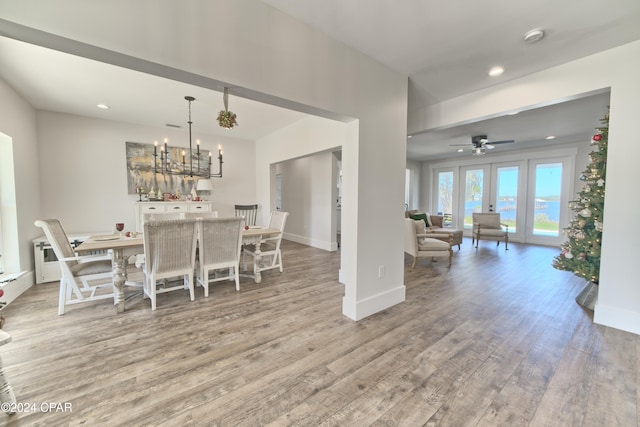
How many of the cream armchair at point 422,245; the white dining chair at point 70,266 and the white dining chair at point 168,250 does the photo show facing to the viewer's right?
2

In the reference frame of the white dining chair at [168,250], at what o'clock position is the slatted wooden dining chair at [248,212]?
The slatted wooden dining chair is roughly at 1 o'clock from the white dining chair.

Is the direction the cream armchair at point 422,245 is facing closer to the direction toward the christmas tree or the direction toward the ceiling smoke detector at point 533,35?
the christmas tree

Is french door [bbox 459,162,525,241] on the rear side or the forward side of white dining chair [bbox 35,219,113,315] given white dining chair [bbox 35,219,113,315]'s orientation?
on the forward side

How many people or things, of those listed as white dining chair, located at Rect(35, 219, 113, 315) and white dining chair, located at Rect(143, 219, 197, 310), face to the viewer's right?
1

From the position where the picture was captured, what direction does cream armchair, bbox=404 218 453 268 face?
facing to the right of the viewer

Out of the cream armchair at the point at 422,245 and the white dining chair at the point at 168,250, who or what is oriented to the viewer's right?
the cream armchair

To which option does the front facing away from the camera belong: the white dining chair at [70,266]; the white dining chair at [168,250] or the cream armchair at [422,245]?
the white dining chair at [168,250]

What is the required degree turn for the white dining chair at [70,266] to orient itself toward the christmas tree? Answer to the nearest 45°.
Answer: approximately 45° to its right

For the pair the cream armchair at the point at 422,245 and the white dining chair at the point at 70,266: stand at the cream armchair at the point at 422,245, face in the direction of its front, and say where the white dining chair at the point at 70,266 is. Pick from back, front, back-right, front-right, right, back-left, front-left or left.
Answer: back-right

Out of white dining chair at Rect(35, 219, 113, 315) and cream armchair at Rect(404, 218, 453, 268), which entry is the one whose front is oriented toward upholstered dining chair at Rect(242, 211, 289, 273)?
the white dining chair

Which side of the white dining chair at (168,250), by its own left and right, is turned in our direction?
back

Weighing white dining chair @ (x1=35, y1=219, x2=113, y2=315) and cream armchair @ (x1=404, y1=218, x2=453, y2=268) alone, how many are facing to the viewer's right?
2

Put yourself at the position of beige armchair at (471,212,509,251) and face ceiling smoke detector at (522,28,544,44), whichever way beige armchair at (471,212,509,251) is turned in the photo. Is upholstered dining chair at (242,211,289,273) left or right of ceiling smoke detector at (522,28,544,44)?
right

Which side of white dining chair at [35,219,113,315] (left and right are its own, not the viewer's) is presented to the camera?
right

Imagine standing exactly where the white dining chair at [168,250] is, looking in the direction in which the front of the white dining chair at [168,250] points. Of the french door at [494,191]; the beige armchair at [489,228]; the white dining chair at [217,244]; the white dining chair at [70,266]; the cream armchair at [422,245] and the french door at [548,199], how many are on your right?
5

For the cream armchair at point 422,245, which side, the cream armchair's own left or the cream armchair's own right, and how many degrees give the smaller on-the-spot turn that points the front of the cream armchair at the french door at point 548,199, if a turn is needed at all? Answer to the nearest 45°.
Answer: approximately 45° to the cream armchair's own left
